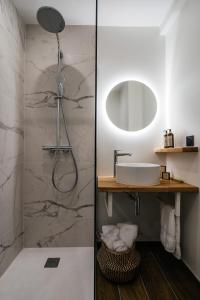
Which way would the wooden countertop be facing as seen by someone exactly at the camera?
facing the viewer

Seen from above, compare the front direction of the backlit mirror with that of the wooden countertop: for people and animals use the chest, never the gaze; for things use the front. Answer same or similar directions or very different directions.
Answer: same or similar directions

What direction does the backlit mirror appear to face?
toward the camera

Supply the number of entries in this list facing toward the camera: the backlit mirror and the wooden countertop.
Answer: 2
